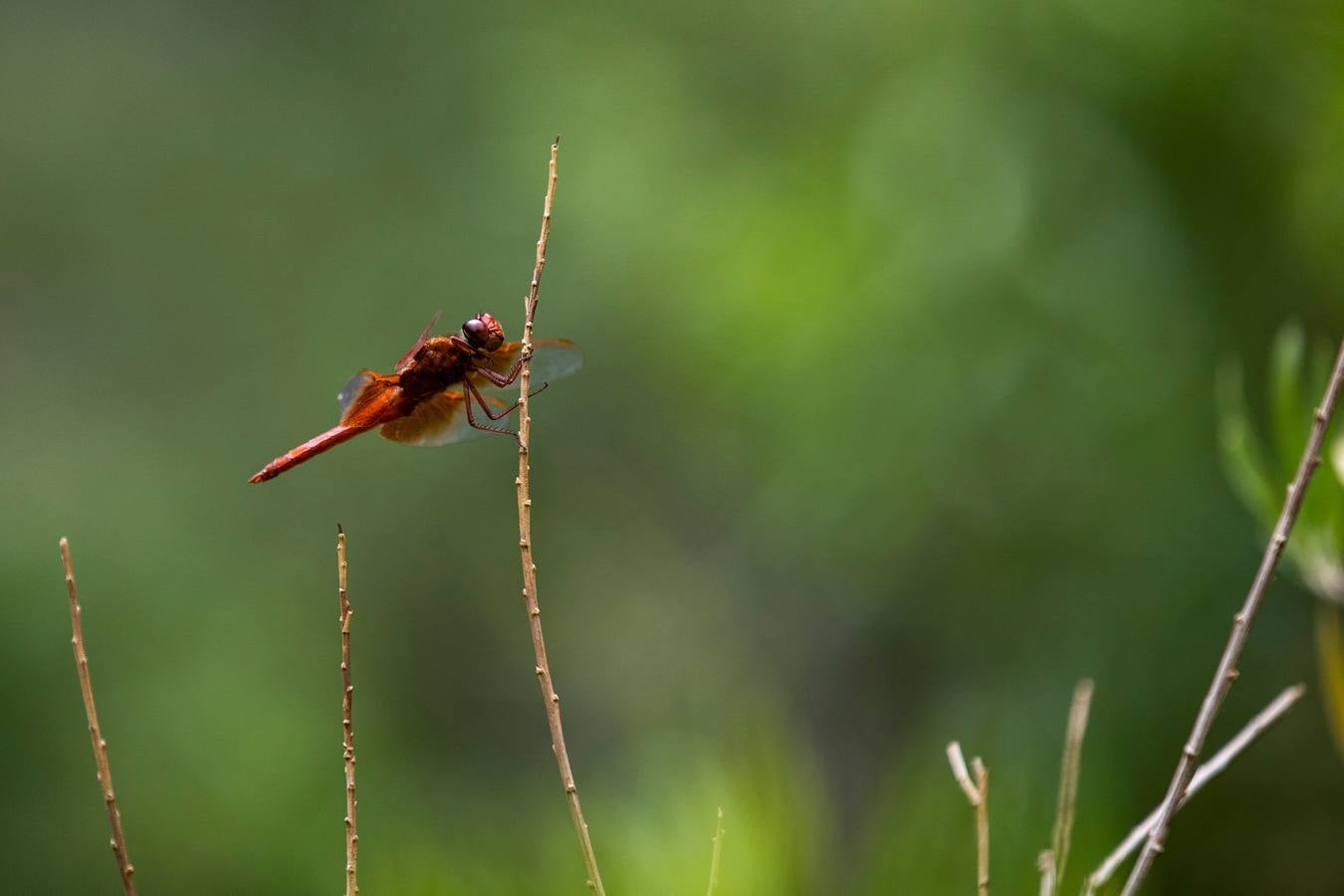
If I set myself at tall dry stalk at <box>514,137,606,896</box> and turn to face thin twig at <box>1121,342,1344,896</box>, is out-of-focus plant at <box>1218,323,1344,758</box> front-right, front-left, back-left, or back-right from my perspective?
front-left

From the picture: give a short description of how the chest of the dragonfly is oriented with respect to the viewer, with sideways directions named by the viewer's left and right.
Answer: facing to the right of the viewer
